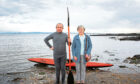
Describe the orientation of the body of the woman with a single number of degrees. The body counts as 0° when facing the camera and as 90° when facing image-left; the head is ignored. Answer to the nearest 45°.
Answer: approximately 0°
